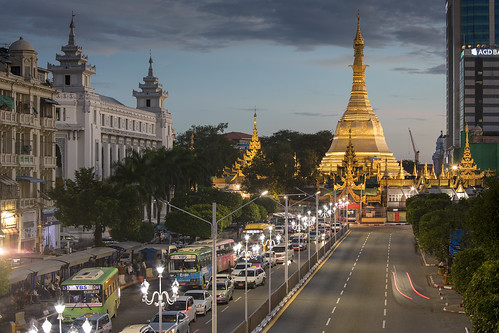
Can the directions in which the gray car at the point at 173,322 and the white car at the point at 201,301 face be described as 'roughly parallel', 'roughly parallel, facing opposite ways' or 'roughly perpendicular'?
roughly parallel

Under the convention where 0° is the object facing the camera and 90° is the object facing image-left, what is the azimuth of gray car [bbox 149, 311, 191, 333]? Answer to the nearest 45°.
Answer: approximately 45°

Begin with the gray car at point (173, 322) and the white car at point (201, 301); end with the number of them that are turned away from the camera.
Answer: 0

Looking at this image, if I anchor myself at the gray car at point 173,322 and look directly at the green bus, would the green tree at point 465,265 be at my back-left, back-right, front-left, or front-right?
back-right

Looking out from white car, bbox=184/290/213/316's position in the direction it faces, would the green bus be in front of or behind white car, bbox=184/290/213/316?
in front

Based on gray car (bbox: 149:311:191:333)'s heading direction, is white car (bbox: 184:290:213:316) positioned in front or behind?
behind

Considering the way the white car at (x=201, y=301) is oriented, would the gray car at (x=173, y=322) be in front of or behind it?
in front

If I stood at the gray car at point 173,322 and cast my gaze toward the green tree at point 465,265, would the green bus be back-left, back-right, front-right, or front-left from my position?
back-left

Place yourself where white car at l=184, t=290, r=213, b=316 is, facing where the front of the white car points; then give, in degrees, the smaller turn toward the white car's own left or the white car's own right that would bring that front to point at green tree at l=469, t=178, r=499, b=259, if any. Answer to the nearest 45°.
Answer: approximately 90° to the white car's own left

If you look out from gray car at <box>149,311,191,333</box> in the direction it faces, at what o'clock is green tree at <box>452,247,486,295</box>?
The green tree is roughly at 8 o'clock from the gray car.

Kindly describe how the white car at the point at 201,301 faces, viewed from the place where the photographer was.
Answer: facing the viewer and to the left of the viewer

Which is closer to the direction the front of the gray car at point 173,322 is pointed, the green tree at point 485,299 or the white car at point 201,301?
the green tree

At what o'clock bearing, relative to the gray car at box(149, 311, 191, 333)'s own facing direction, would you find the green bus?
The green bus is roughly at 3 o'clock from the gray car.

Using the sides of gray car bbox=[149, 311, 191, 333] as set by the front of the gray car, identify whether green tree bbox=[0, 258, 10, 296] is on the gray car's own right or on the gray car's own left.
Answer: on the gray car's own right

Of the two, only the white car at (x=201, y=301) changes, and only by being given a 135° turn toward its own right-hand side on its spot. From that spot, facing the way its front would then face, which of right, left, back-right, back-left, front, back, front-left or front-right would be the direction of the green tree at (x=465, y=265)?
back-right
